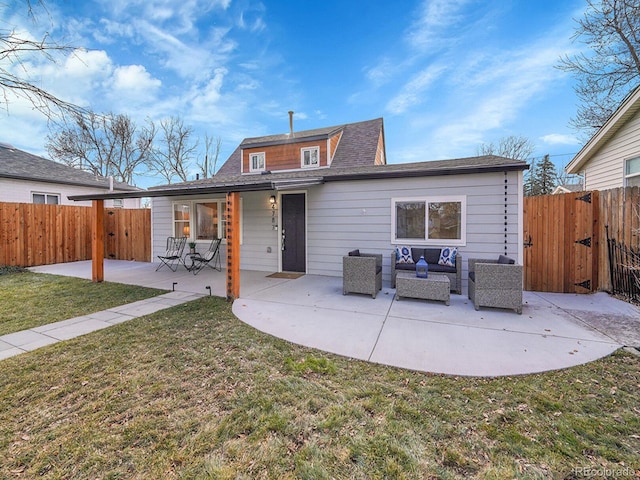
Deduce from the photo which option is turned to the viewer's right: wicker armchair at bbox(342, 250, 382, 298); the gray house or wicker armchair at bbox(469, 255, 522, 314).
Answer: wicker armchair at bbox(342, 250, 382, 298)

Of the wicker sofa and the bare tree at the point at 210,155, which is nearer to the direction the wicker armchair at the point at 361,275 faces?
the wicker sofa

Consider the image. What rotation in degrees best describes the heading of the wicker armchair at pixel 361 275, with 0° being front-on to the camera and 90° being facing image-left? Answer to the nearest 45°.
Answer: approximately 270°

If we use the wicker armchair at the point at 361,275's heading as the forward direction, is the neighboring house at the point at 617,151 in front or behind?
in front

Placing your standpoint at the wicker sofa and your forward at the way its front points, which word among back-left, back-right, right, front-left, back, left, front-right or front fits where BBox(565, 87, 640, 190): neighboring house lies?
back-left

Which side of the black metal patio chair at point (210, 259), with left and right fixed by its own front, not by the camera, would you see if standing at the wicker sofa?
left

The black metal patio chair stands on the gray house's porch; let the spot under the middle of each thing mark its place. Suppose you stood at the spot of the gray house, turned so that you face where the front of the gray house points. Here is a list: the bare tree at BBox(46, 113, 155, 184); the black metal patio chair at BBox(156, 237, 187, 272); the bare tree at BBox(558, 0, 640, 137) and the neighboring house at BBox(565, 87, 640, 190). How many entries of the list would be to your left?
2
